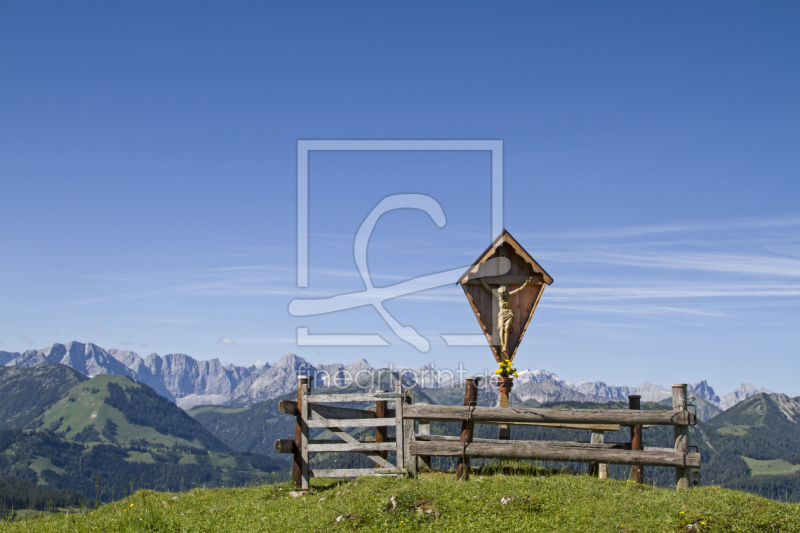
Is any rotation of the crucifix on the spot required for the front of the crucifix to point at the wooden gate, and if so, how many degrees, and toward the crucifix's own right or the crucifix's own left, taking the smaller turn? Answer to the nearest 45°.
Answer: approximately 45° to the crucifix's own right

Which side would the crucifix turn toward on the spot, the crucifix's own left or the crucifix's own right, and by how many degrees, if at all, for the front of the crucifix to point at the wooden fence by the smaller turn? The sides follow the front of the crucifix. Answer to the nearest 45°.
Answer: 0° — it already faces it

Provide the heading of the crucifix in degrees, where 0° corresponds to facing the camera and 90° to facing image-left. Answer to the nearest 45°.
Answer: approximately 0°
